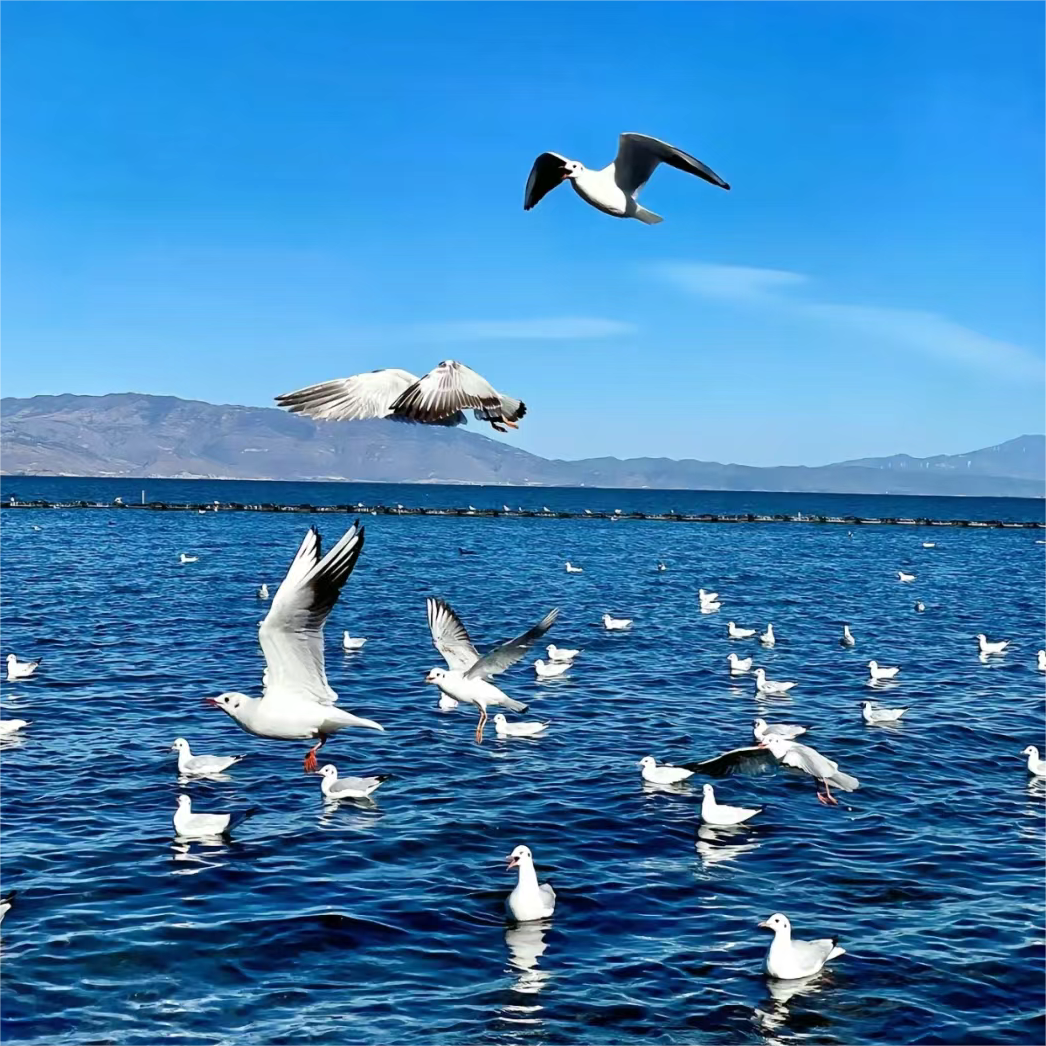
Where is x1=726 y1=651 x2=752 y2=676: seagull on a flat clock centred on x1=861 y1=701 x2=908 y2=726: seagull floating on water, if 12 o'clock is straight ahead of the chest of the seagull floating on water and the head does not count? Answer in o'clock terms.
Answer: The seagull is roughly at 2 o'clock from the seagull floating on water.

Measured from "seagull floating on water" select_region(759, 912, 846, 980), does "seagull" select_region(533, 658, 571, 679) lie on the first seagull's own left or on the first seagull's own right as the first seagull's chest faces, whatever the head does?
on the first seagull's own right

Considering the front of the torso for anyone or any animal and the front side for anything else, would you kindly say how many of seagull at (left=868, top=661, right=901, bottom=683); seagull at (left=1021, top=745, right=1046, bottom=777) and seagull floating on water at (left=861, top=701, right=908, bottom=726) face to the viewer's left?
3

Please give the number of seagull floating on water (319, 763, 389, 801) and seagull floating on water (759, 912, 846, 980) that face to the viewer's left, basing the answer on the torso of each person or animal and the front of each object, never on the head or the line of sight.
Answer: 2

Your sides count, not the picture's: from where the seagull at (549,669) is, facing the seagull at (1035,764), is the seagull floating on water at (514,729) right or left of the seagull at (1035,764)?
right

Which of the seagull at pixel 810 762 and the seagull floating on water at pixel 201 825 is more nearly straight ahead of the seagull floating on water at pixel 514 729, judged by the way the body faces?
the seagull floating on water

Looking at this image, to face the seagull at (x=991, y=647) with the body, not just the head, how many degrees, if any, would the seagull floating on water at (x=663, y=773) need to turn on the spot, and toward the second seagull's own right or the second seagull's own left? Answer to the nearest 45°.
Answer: approximately 135° to the second seagull's own right

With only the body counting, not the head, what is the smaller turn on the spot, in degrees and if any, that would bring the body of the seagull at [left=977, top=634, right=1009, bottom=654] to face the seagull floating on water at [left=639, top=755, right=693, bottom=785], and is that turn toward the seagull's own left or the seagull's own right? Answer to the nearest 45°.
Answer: approximately 90° to the seagull's own left

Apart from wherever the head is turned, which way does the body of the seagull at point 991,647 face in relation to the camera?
to the viewer's left

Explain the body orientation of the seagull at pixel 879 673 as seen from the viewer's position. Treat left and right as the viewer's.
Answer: facing to the left of the viewer

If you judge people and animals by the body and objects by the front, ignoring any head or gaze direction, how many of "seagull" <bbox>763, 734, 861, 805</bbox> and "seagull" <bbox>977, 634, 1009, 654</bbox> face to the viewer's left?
2

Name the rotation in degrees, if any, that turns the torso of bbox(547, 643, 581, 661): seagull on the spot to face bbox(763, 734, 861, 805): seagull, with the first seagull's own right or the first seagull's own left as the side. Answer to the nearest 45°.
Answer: approximately 90° to the first seagull's own left

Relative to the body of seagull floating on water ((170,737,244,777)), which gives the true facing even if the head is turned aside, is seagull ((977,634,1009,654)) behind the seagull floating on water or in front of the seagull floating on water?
behind

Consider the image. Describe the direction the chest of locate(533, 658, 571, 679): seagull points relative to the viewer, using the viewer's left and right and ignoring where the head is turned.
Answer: facing to the left of the viewer

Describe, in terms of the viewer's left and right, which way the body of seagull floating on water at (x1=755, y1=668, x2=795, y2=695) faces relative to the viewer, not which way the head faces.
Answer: facing to the left of the viewer
